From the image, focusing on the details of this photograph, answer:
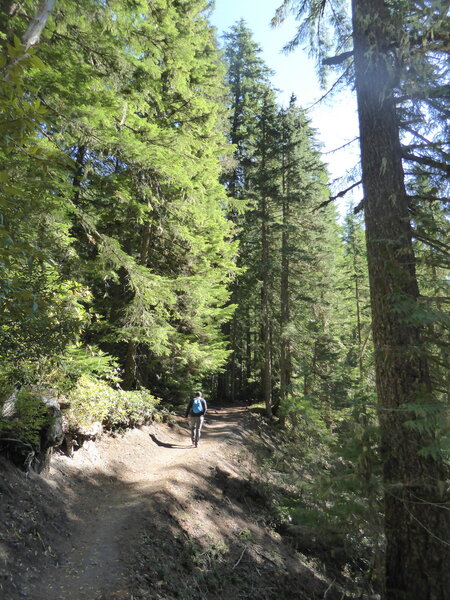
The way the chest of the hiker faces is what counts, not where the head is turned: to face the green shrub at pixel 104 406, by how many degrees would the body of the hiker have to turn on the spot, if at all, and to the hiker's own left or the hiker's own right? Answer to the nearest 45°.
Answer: approximately 135° to the hiker's own left

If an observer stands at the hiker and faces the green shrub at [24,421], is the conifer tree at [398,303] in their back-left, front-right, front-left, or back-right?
front-left

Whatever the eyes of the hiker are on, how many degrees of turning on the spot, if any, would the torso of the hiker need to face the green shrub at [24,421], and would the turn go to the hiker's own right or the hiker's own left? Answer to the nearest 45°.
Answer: approximately 135° to the hiker's own left

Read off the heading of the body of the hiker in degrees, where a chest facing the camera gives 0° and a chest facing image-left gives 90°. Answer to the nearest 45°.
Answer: approximately 180°

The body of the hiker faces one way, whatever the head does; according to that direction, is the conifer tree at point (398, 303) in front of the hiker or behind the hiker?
behind

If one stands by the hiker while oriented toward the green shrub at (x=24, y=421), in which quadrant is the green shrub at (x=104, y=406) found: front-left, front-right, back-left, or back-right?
front-right

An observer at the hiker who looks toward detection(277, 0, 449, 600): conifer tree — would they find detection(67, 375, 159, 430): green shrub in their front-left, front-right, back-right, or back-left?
front-right
